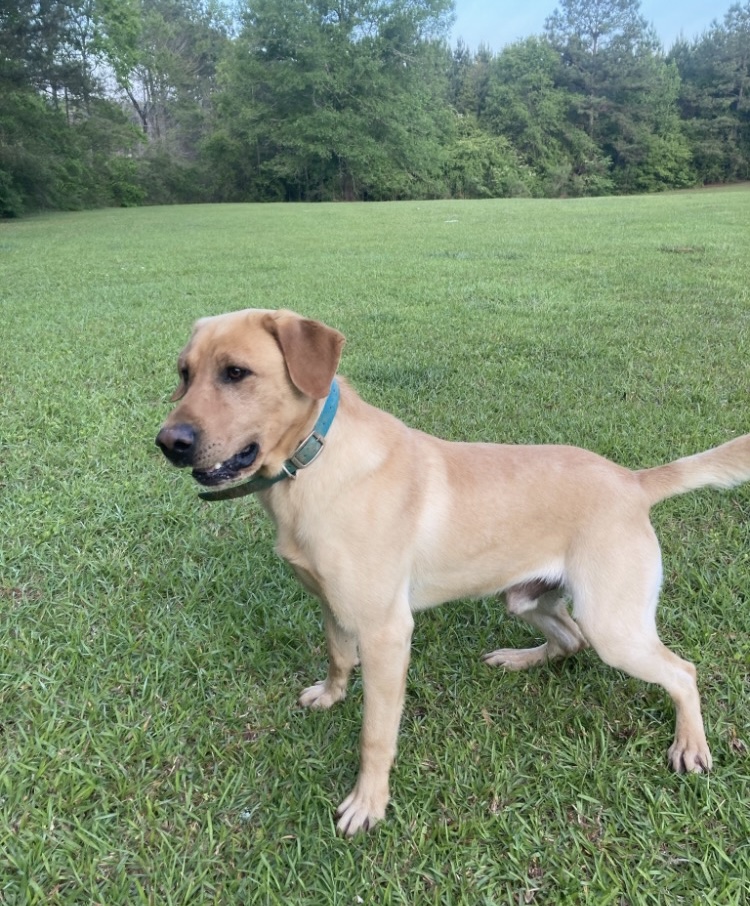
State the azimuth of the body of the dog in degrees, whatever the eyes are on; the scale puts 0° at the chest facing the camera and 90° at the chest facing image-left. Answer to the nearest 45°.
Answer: approximately 45°

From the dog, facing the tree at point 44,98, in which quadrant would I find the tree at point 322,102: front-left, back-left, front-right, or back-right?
front-right

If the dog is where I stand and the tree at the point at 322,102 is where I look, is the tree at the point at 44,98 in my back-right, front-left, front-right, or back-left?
front-left

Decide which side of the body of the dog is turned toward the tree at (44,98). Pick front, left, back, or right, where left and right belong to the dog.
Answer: right

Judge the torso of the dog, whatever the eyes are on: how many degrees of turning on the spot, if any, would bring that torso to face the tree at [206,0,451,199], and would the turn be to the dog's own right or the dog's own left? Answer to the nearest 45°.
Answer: approximately 135° to the dog's own right
